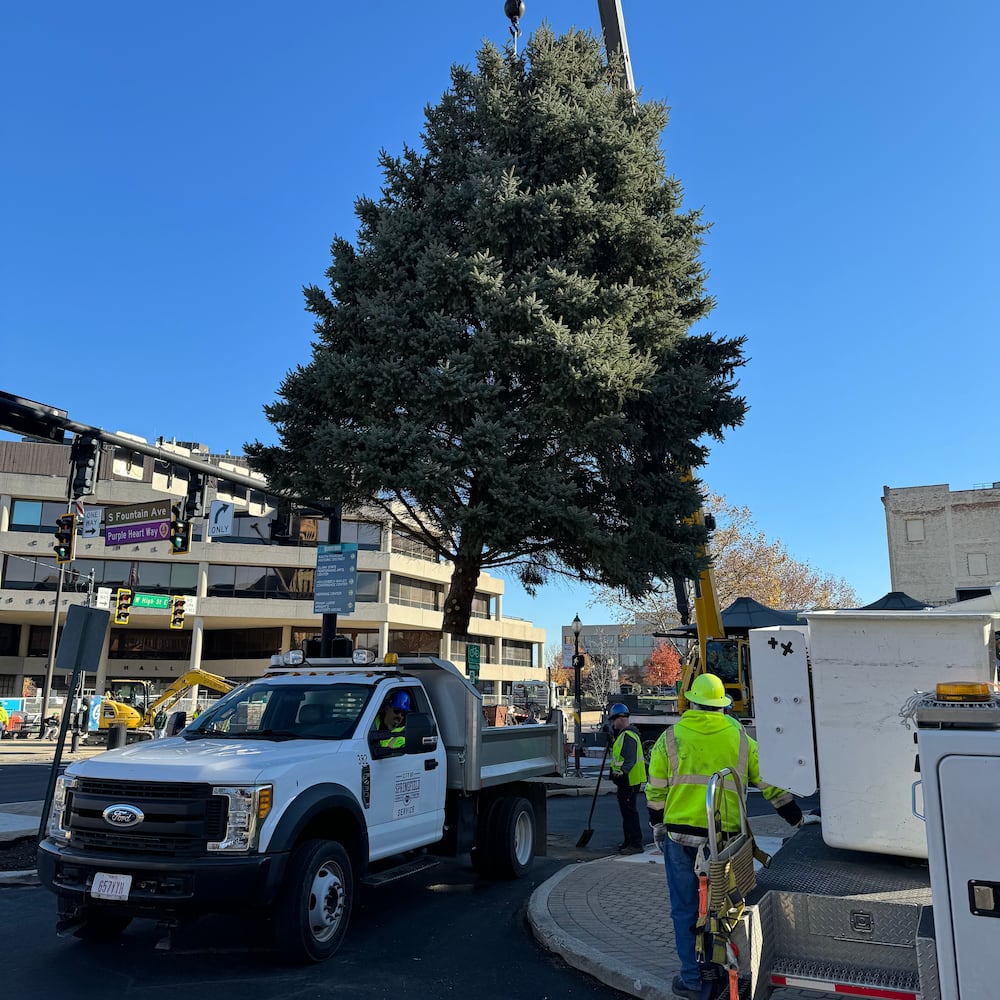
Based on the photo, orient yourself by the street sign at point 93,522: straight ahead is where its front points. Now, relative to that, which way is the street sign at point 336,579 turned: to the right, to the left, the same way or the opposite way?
the same way

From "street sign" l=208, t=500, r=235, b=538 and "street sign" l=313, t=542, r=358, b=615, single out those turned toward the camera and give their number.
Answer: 2

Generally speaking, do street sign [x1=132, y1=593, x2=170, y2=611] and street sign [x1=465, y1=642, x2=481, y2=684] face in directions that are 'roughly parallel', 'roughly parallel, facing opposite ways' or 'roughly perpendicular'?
roughly parallel

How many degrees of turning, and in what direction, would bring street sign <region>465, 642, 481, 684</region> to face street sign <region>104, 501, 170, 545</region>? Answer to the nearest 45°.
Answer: approximately 90° to its right

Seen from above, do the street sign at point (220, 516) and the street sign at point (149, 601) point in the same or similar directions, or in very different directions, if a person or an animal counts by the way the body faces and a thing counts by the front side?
same or similar directions

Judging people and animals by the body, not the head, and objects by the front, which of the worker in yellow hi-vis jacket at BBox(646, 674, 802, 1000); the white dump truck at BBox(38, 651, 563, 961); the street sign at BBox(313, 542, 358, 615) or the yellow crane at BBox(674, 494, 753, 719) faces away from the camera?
the worker in yellow hi-vis jacket

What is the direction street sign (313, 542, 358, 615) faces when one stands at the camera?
facing the viewer

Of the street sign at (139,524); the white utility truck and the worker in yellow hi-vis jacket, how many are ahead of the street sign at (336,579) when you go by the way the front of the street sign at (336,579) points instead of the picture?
2

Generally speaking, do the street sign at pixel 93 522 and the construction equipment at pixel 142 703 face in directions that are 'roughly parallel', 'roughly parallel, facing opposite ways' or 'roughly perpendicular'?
roughly perpendicular

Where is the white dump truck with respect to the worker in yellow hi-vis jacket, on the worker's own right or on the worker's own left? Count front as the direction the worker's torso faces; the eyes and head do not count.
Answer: on the worker's own left

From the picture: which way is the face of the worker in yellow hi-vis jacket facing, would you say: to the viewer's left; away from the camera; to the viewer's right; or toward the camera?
away from the camera

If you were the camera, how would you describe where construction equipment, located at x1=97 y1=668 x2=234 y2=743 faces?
facing to the right of the viewer

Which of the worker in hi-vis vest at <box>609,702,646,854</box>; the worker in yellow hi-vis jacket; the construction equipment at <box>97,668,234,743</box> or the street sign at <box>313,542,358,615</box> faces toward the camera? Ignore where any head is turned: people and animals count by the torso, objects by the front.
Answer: the street sign

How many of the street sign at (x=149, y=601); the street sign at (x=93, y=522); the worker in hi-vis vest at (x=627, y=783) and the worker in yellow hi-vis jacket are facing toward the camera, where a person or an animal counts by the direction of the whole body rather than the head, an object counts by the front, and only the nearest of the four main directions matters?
2

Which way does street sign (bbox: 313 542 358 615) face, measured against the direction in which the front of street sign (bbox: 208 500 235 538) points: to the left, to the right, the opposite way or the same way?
the same way

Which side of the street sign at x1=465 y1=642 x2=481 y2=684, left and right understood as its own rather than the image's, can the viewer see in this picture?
front

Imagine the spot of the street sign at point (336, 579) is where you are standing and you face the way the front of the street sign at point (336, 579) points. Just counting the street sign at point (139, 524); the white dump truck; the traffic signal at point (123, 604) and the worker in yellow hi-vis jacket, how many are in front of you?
2

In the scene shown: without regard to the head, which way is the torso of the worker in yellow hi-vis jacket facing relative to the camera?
away from the camera
